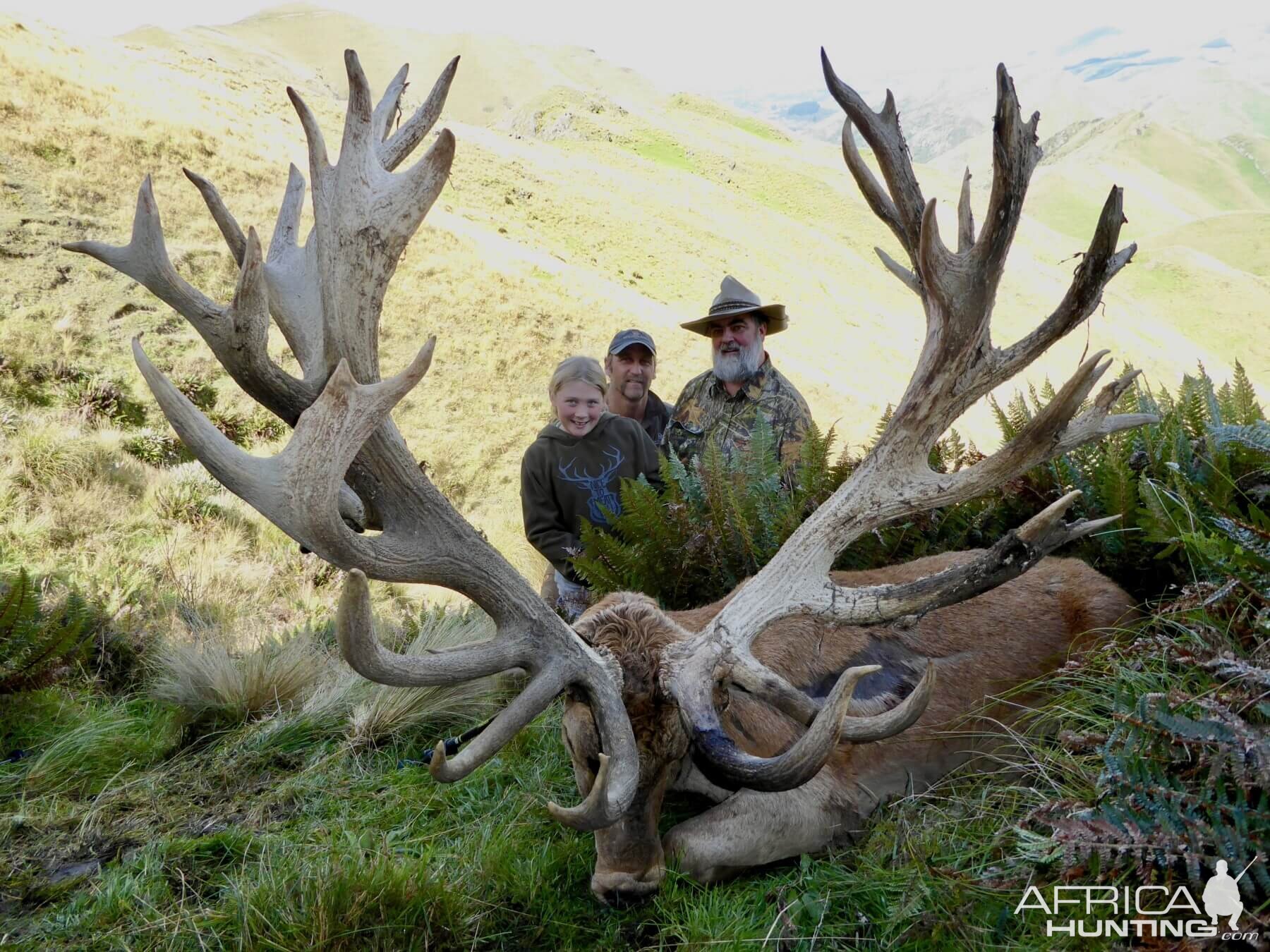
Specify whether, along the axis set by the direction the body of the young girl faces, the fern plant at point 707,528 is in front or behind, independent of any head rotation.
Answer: in front

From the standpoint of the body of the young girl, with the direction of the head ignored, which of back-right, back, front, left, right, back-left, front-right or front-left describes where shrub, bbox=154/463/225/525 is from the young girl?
back-right

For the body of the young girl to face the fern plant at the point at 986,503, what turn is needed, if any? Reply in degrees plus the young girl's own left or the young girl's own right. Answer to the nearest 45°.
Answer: approximately 45° to the young girl's own left

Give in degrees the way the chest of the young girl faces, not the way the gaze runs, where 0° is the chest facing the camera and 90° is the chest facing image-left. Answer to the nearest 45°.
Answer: approximately 0°

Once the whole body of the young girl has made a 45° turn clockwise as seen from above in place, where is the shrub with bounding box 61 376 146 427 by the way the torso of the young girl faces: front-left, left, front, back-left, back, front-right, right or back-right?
right

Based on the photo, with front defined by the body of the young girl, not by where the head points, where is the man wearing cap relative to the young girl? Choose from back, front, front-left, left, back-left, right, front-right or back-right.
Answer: back
